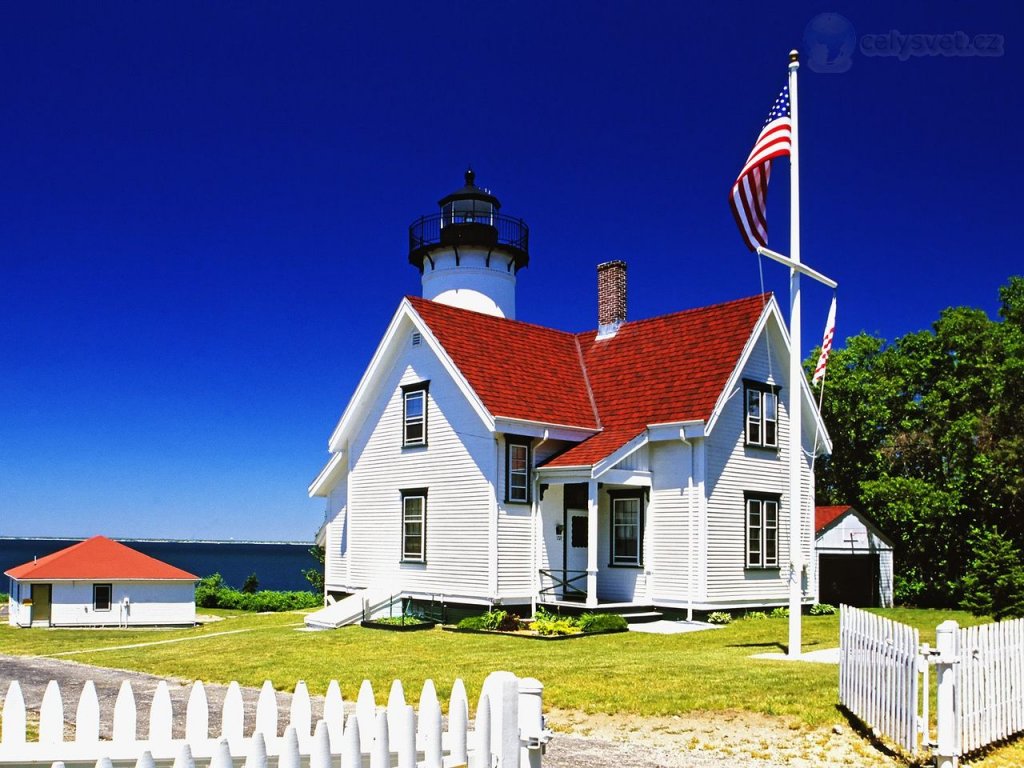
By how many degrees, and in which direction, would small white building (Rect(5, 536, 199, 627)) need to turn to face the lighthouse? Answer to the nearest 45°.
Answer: approximately 45° to its left

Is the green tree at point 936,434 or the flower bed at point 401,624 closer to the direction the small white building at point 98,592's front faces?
the flower bed

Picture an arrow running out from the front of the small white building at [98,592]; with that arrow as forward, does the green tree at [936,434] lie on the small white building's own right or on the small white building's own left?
on the small white building's own left

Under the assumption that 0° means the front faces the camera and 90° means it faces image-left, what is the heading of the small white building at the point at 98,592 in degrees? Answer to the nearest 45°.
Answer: approximately 0°

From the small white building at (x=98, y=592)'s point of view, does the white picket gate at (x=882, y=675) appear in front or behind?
in front

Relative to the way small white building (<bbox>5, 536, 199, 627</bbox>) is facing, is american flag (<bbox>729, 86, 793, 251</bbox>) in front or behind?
in front

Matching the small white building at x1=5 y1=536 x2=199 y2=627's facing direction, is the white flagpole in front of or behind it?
in front

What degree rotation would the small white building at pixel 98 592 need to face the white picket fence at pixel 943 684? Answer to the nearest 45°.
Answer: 0° — it already faces it
